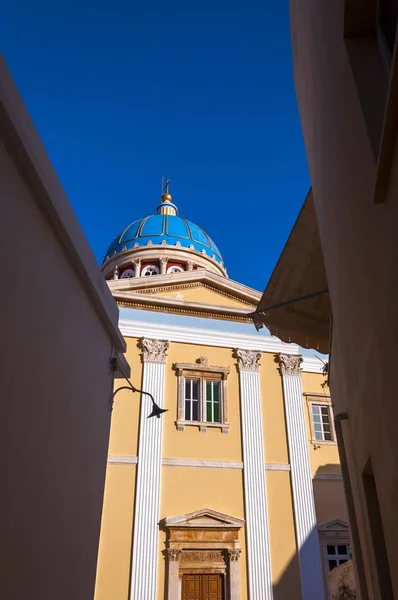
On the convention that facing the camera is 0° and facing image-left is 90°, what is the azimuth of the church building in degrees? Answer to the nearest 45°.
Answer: approximately 0°
